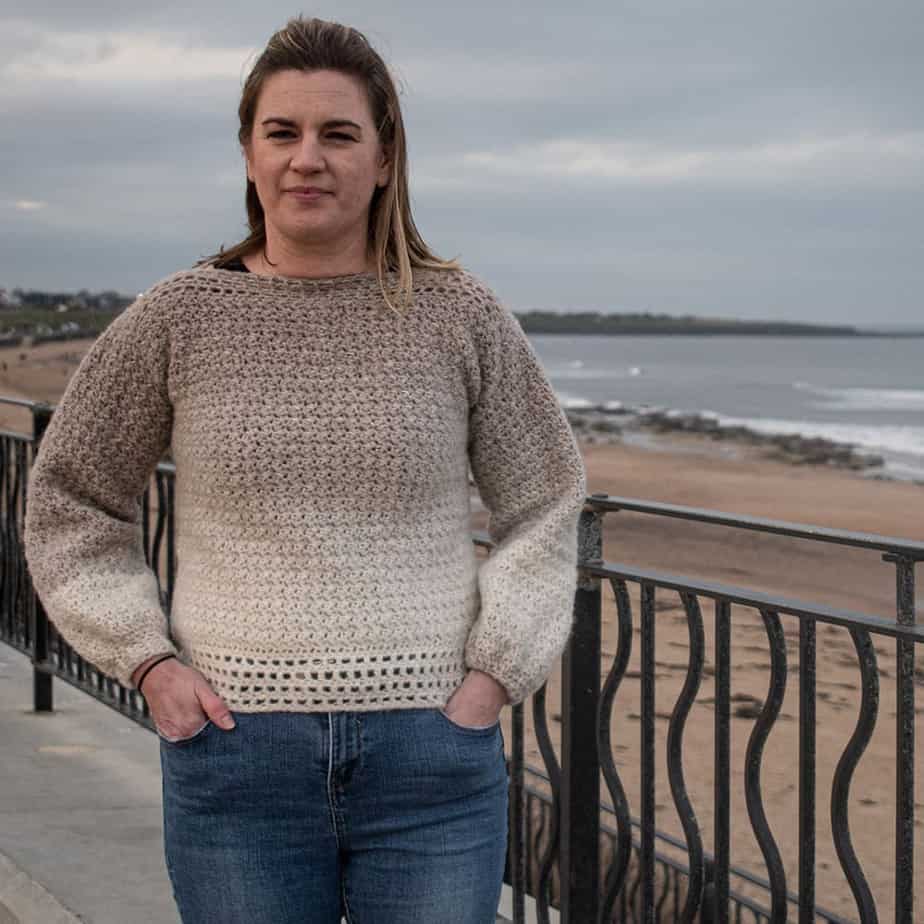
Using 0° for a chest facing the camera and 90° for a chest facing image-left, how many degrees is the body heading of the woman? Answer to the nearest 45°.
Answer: approximately 0°
